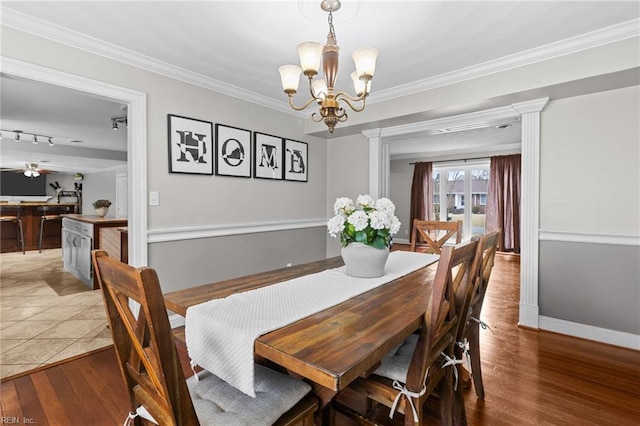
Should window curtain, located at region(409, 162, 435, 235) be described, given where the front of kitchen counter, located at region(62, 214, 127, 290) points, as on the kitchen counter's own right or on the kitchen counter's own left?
on the kitchen counter's own left

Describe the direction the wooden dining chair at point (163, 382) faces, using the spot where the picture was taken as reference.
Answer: facing away from the viewer and to the right of the viewer

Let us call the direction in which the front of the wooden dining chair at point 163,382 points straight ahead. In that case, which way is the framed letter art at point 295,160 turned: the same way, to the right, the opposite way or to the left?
to the right

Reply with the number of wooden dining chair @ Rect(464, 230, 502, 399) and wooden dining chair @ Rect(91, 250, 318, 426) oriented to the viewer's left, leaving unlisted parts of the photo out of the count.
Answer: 1

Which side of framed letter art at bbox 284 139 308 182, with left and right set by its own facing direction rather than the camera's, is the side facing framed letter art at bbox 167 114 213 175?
right

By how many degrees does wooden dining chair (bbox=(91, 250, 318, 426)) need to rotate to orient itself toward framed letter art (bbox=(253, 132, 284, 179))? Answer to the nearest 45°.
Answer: approximately 45° to its left

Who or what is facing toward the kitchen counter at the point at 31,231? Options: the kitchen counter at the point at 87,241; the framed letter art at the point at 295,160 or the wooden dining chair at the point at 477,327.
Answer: the wooden dining chair

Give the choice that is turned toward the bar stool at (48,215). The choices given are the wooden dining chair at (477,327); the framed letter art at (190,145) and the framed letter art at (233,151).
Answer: the wooden dining chair

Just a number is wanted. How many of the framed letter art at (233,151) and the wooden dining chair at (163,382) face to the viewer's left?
0

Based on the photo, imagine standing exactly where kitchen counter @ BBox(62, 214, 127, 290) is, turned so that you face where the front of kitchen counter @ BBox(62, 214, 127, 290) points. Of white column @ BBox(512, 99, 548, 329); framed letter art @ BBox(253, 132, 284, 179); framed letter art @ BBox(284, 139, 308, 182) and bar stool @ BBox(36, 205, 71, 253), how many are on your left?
3

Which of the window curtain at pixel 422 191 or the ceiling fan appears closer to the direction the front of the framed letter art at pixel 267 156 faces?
the window curtain

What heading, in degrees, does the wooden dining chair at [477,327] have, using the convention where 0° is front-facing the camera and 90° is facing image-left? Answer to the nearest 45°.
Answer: approximately 90°

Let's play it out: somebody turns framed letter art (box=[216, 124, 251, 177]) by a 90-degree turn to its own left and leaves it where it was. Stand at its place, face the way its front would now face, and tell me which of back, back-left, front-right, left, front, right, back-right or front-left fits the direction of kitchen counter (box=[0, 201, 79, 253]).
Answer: left

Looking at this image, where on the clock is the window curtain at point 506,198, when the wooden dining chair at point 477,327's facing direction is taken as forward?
The window curtain is roughly at 3 o'clock from the wooden dining chair.

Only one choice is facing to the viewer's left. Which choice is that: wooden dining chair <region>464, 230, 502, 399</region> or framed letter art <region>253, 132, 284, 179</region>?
the wooden dining chair
